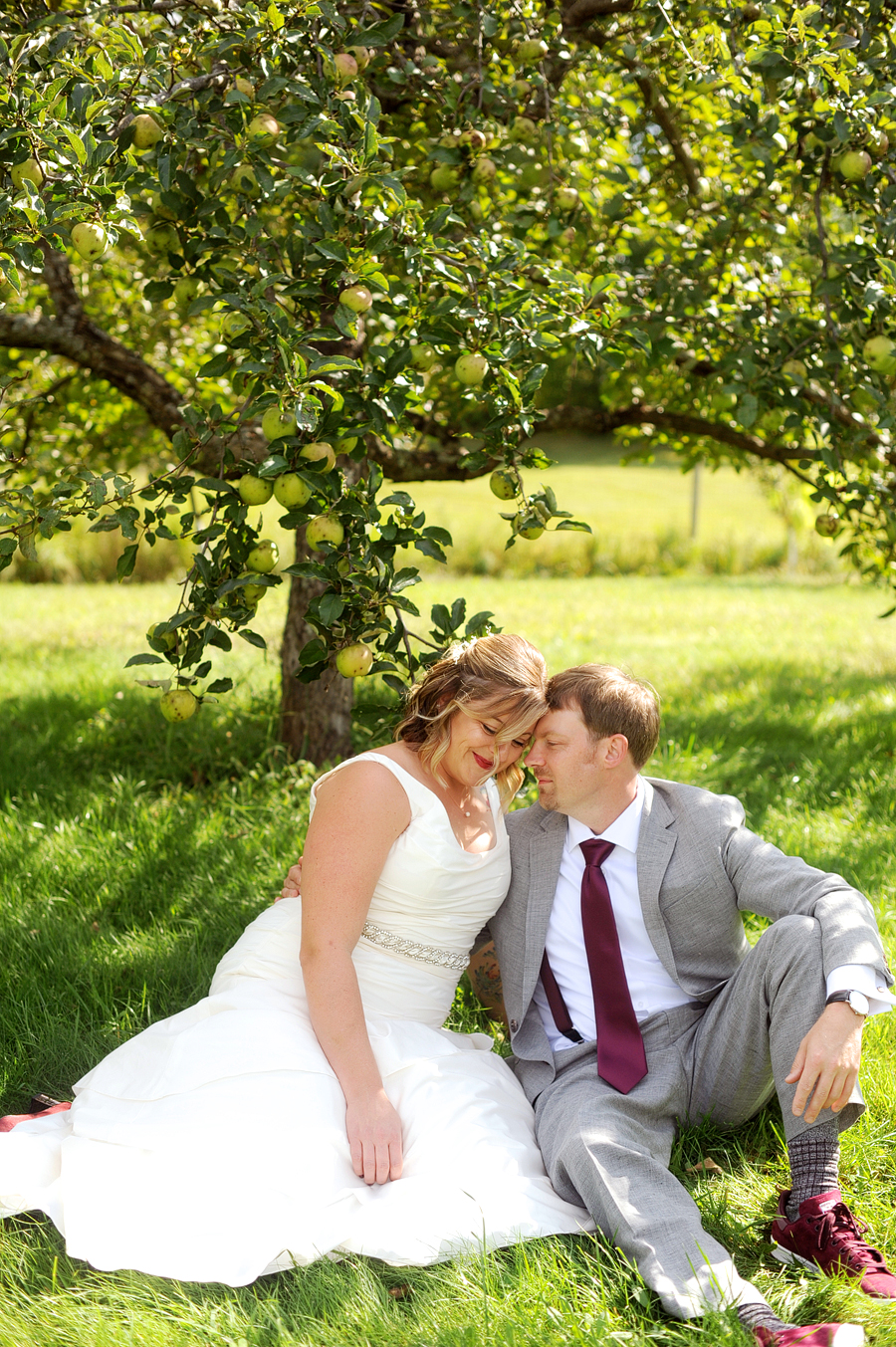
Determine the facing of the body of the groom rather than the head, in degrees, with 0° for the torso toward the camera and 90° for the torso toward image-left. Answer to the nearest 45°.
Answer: approximately 0°

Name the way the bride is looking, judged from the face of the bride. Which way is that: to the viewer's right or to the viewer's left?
to the viewer's right

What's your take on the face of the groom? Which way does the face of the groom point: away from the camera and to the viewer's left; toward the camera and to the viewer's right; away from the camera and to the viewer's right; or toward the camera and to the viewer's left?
toward the camera and to the viewer's left

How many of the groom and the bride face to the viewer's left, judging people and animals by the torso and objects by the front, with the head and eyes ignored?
0

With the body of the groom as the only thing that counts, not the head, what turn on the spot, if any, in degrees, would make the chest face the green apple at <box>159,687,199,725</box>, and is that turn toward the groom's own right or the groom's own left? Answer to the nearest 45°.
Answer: approximately 90° to the groom's own right

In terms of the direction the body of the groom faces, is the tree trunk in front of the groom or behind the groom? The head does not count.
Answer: behind

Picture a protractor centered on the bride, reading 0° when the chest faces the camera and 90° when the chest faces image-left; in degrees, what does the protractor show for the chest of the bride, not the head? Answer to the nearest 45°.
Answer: approximately 315°
